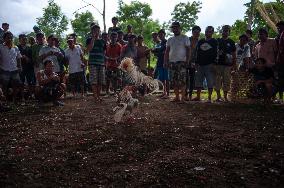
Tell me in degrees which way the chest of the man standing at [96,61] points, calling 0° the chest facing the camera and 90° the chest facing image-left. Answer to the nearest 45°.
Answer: approximately 0°

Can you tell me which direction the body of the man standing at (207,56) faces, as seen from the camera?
toward the camera

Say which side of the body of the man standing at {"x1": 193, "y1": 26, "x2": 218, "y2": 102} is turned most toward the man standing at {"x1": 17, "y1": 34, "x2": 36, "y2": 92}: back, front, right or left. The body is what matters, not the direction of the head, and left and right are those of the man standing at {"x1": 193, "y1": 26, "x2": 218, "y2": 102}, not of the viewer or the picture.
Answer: right

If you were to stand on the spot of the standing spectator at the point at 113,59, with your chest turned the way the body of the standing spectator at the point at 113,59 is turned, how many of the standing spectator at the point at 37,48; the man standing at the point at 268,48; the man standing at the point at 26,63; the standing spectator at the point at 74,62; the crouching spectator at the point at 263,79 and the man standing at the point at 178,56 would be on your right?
3

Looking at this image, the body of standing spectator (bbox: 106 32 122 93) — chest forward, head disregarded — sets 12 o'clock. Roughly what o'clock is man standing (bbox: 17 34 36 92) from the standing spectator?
The man standing is roughly at 3 o'clock from the standing spectator.

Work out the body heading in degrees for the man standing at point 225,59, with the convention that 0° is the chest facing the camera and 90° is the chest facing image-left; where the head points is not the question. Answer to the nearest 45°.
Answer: approximately 0°

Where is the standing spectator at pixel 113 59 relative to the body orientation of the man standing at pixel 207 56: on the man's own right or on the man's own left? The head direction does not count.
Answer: on the man's own right

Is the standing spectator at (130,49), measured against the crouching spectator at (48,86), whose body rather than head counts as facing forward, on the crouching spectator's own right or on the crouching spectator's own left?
on the crouching spectator's own left

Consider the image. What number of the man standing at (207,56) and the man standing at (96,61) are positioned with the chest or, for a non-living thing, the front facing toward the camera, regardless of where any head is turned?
2

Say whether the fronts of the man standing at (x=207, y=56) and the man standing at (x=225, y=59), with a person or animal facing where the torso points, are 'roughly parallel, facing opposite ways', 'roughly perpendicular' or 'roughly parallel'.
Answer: roughly parallel

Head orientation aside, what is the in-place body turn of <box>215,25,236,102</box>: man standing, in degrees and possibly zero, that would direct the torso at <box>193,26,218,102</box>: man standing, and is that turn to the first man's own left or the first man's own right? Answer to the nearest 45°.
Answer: approximately 90° to the first man's own right

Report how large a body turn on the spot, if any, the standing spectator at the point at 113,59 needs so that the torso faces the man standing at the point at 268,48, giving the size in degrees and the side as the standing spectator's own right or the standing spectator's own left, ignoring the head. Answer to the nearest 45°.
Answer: approximately 45° to the standing spectator's own left

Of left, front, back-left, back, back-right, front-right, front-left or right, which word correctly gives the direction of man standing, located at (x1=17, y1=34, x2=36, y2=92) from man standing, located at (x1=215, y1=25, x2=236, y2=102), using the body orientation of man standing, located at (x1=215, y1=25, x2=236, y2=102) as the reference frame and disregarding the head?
right

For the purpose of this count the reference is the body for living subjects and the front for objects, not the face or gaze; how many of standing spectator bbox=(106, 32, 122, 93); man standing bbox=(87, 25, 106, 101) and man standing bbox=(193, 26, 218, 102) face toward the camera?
3
